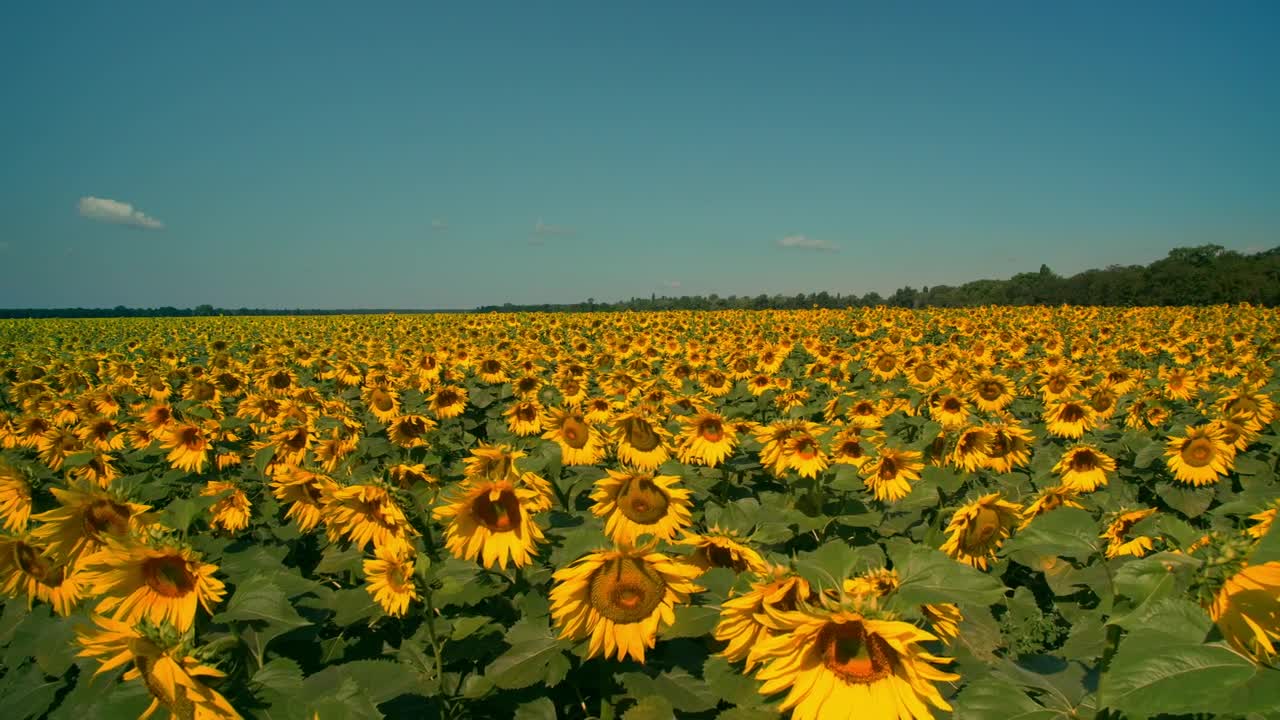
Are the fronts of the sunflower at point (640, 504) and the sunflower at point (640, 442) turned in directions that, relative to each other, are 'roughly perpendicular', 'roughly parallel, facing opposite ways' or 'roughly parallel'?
roughly parallel

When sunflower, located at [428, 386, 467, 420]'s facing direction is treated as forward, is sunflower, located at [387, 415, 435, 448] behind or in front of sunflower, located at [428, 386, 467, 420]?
in front

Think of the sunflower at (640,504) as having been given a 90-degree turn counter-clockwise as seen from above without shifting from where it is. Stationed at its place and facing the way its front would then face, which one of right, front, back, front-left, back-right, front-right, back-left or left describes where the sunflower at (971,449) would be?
front-left

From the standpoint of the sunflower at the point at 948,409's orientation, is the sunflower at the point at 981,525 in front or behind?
in front

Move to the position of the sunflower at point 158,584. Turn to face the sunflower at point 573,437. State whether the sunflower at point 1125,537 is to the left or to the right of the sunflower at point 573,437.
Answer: right

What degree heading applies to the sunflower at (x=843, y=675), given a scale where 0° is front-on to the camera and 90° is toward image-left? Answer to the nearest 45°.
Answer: approximately 0°

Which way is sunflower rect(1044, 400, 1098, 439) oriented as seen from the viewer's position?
toward the camera

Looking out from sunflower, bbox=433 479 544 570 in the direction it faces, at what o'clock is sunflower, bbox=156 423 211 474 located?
sunflower, bbox=156 423 211 474 is roughly at 5 o'clock from sunflower, bbox=433 479 544 570.

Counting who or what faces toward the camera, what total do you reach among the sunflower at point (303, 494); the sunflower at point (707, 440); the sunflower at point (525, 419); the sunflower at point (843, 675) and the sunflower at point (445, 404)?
5

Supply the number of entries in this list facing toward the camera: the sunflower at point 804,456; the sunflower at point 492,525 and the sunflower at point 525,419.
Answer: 3

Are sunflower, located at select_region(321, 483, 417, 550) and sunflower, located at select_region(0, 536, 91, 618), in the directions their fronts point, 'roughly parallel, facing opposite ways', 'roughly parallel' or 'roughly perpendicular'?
roughly parallel

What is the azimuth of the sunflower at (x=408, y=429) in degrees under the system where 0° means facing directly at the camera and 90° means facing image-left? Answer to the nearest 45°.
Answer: approximately 0°

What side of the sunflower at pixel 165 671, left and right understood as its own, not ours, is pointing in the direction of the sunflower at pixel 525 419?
back

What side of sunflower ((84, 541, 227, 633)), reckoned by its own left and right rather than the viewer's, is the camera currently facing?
front

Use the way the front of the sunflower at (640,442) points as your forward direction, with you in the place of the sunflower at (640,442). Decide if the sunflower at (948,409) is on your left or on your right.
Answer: on your left

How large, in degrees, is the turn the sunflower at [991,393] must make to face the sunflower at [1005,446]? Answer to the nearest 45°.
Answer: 0° — it already faces it
